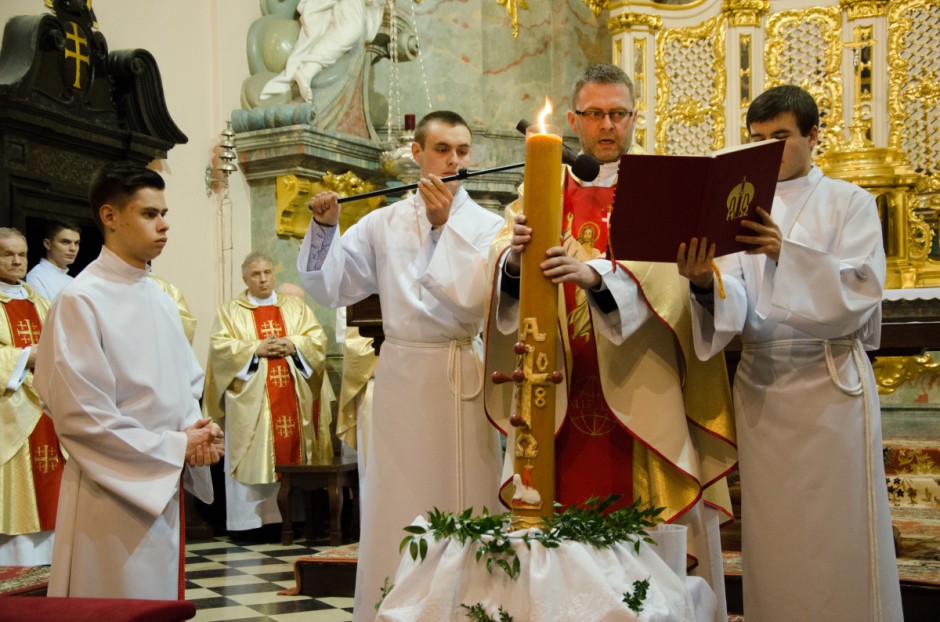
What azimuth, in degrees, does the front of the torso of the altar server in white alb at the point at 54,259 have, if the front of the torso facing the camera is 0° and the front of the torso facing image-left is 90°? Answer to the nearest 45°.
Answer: approximately 315°

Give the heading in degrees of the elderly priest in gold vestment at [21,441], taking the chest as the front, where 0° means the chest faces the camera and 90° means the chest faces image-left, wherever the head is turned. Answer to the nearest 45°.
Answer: approximately 315°
